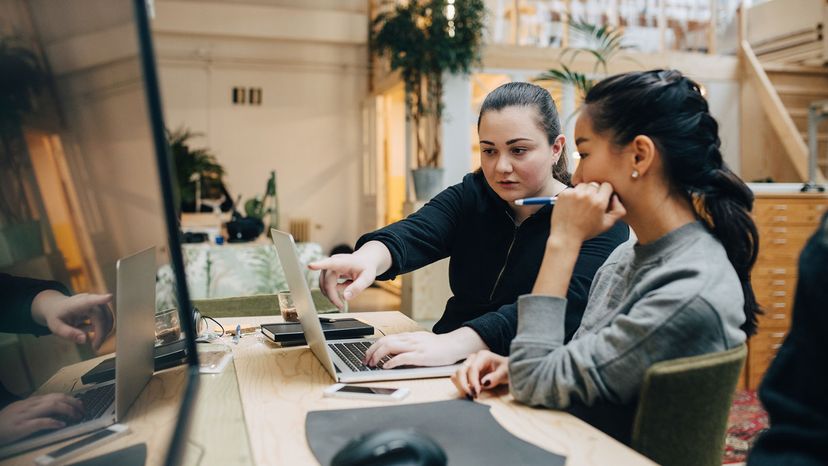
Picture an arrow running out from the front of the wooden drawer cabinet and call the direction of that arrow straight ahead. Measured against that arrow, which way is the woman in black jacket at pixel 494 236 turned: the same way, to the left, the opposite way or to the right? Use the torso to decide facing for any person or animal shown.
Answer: the same way

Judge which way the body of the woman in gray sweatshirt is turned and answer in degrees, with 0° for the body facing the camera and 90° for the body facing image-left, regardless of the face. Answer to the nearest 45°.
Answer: approximately 90°

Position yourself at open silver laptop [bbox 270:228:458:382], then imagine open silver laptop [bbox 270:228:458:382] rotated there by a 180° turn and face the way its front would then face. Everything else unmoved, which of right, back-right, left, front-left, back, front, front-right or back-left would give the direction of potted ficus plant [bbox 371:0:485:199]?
right

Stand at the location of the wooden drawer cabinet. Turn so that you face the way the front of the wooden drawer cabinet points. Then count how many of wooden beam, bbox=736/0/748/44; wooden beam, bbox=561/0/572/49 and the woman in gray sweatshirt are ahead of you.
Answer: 1

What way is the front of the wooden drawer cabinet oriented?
toward the camera

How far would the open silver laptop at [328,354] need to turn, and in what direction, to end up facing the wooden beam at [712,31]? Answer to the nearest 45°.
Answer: approximately 45° to its left

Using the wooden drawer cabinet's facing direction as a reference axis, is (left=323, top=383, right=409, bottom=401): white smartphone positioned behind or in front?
in front

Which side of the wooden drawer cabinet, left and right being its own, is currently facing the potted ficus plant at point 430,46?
right

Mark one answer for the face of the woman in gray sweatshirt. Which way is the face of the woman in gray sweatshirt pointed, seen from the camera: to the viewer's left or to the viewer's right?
to the viewer's left

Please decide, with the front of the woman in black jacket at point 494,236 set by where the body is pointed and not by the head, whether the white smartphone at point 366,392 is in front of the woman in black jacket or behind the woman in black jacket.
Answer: in front

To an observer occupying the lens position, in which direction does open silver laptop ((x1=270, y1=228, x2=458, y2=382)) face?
facing to the right of the viewer

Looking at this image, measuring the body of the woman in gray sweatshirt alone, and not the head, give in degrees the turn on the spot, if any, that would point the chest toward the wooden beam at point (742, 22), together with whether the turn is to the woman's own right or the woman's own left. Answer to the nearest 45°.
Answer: approximately 90° to the woman's own right

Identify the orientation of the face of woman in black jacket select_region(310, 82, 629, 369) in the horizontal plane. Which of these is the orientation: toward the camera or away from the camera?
toward the camera

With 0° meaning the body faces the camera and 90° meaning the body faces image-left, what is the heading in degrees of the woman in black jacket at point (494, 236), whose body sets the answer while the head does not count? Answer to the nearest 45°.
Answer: approximately 45°

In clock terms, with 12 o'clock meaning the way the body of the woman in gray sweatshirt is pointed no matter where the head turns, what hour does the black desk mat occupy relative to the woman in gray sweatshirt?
The black desk mat is roughly at 10 o'clock from the woman in gray sweatshirt.

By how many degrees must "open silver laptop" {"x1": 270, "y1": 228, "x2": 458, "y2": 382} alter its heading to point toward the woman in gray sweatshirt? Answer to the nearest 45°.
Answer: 0° — it already faces them
